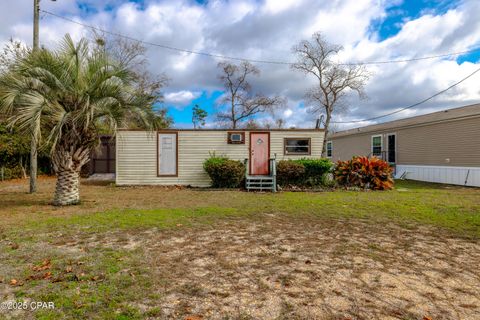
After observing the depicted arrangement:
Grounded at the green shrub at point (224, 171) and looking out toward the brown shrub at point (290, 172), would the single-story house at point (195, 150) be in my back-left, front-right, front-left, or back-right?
back-left

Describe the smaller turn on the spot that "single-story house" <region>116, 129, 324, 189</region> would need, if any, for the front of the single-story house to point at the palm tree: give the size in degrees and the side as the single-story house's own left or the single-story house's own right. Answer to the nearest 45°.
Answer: approximately 45° to the single-story house's own right

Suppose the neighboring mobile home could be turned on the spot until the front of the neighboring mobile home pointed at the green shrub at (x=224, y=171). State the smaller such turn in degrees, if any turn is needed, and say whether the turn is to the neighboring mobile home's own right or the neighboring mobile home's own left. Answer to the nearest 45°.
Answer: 0° — it already faces it

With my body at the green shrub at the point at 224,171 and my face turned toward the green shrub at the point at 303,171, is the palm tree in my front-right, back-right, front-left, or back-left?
back-right

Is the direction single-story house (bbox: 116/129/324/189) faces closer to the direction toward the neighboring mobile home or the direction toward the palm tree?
the palm tree

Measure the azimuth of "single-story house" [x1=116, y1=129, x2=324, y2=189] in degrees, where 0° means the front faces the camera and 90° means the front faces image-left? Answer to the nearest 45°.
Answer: approximately 0°

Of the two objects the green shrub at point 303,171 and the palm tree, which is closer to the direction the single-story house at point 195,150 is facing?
the palm tree

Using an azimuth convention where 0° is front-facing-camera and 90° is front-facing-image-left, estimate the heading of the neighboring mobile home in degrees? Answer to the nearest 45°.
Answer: approximately 45°
